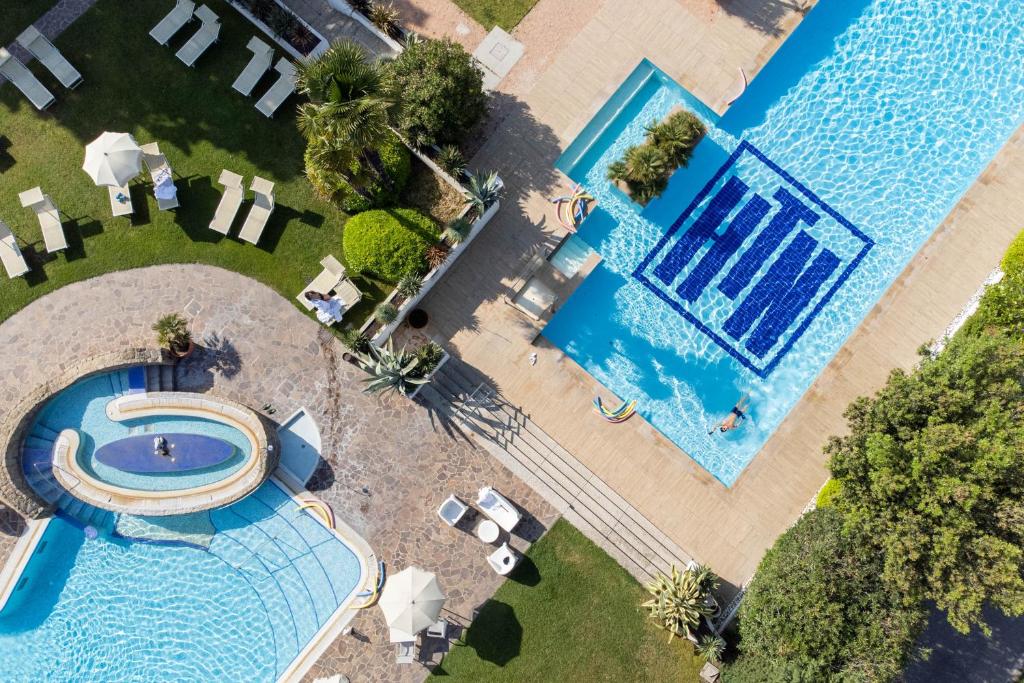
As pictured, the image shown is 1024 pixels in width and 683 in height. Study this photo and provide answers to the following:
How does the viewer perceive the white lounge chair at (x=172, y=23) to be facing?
facing the viewer and to the left of the viewer

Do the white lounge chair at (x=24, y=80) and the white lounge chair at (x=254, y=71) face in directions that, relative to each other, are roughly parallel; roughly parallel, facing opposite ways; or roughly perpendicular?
roughly perpendicular

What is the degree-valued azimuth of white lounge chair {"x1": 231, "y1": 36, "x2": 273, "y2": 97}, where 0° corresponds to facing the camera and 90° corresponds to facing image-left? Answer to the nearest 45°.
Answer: approximately 45°

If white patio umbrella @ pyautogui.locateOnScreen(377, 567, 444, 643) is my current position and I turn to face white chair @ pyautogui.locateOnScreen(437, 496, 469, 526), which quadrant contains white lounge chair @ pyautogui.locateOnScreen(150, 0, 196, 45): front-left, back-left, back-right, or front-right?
front-left

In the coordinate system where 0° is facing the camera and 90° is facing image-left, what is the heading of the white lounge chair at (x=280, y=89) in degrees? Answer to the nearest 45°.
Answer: approximately 45°

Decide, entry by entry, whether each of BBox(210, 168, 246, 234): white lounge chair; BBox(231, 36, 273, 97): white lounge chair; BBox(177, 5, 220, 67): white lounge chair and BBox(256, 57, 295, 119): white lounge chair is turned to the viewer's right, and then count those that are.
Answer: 0

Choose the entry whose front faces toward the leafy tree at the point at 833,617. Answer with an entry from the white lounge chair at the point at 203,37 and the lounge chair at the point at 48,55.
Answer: the lounge chair

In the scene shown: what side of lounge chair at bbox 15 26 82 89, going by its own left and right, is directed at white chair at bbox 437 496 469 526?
front

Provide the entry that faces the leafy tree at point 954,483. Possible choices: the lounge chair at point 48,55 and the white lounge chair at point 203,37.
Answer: the lounge chair

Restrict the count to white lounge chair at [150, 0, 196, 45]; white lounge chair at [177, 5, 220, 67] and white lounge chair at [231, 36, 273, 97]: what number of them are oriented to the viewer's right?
0

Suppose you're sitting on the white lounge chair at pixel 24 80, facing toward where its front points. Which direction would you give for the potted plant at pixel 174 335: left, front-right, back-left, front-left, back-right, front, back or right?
front

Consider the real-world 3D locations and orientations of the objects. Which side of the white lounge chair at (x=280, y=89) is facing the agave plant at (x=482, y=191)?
left

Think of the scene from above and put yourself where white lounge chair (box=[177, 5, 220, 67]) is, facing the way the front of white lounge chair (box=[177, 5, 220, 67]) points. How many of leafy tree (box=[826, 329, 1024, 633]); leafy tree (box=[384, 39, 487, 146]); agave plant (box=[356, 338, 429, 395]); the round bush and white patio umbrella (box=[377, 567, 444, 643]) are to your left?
5

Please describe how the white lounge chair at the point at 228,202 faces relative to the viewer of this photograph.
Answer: facing the viewer
